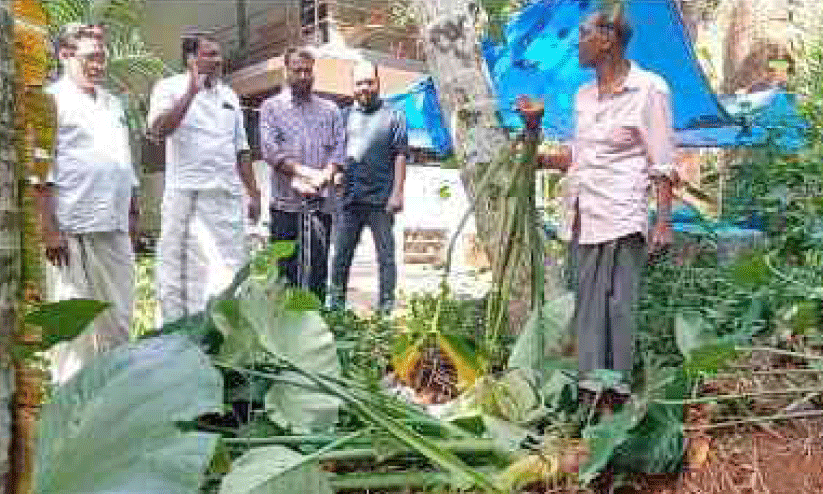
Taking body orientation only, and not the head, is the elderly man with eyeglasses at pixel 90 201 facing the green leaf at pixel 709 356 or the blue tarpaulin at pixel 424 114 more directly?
the green leaf

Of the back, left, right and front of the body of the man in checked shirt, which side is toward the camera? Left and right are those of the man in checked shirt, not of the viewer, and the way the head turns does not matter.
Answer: front

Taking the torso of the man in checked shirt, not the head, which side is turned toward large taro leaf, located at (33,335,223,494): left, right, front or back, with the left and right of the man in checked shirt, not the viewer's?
front

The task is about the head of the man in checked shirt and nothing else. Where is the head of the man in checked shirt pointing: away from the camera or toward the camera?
toward the camera

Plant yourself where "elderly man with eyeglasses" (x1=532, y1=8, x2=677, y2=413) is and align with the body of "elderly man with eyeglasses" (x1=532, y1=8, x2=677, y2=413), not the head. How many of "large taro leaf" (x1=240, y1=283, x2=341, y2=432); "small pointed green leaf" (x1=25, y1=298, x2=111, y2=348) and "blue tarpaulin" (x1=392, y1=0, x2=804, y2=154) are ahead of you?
2

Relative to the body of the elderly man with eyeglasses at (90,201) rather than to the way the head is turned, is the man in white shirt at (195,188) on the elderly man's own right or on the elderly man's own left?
on the elderly man's own left

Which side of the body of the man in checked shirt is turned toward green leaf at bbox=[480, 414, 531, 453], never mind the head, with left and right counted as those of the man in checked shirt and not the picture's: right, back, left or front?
front

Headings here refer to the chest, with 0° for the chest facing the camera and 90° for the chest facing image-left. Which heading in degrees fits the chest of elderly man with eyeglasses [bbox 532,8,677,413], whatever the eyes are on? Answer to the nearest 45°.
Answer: approximately 45°

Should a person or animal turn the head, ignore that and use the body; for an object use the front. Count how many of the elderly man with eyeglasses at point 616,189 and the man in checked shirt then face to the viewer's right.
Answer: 0

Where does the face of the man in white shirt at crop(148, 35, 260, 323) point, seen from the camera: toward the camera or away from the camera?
toward the camera

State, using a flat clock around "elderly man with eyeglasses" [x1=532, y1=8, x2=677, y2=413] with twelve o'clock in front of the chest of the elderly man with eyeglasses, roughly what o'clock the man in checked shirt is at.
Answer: The man in checked shirt is roughly at 3 o'clock from the elderly man with eyeglasses.

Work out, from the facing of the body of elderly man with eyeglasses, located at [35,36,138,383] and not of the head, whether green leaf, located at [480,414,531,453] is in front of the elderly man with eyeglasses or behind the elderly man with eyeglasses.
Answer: in front

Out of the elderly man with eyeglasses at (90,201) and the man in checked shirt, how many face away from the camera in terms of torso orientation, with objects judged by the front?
0

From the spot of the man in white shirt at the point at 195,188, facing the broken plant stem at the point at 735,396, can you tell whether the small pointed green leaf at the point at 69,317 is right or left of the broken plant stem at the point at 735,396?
right

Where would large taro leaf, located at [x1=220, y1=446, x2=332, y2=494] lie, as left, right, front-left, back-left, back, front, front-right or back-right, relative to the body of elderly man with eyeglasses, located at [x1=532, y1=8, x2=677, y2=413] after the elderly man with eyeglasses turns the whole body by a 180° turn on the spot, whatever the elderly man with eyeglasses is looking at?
back

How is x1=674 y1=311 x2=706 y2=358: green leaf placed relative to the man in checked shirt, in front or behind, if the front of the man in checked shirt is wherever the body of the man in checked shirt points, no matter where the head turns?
in front

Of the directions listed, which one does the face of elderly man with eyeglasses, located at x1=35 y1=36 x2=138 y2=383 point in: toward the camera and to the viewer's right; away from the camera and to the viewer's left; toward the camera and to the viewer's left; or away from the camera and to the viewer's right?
toward the camera and to the viewer's right
